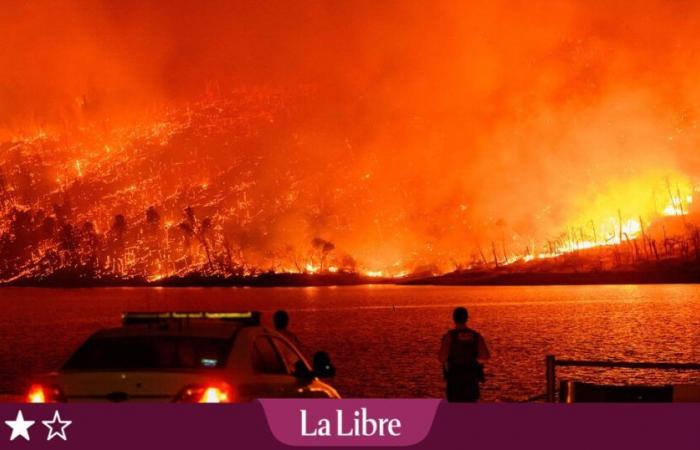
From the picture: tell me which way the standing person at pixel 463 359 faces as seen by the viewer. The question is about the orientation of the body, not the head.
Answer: away from the camera

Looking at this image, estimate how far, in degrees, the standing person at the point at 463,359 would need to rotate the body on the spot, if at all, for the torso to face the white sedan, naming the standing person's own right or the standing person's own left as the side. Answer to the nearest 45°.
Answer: approximately 135° to the standing person's own left

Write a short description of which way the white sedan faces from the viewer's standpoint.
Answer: facing away from the viewer and to the right of the viewer
